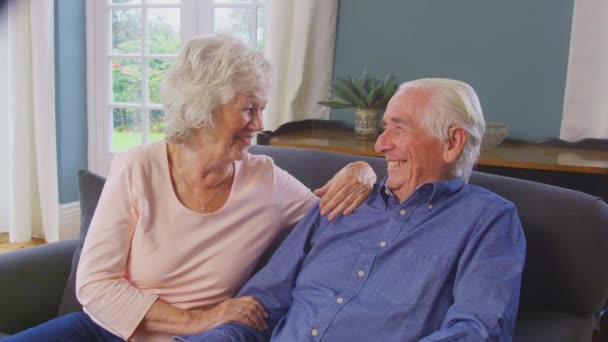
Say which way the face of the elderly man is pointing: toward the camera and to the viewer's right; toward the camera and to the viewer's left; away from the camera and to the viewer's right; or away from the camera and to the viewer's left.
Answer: toward the camera and to the viewer's left

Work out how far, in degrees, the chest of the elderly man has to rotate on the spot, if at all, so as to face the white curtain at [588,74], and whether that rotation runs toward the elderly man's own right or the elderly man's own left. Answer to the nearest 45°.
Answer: approximately 180°

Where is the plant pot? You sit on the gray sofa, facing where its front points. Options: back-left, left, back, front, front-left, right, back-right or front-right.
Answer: back-right

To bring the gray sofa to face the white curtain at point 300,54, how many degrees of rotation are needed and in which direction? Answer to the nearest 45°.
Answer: approximately 135° to its right

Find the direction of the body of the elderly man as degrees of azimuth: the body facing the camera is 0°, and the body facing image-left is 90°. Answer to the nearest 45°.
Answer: approximately 45°

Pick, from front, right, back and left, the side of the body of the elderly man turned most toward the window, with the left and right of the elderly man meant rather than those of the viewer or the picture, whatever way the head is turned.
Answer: right

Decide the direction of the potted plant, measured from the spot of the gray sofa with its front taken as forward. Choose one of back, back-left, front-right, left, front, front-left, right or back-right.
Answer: back-right
